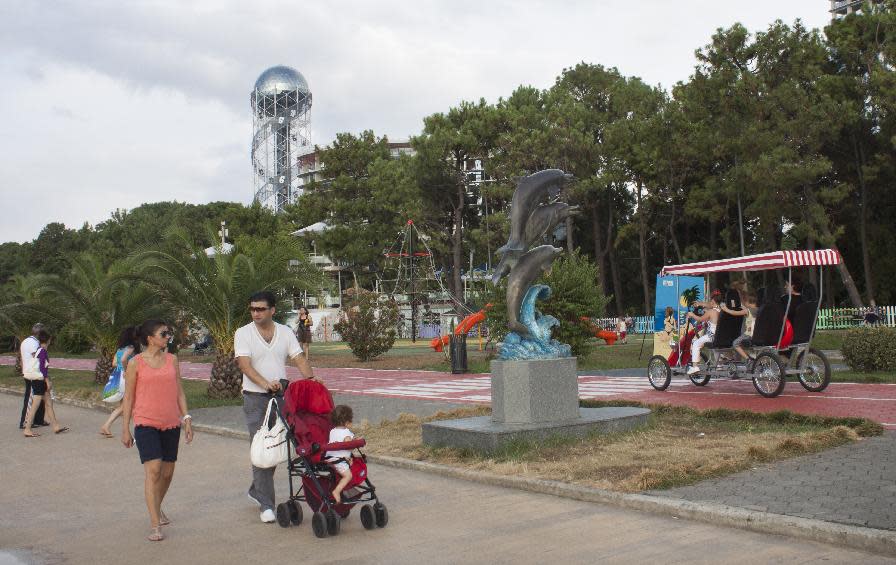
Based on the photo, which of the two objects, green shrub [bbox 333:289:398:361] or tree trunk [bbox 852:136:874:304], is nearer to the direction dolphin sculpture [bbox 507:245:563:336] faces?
the tree trunk

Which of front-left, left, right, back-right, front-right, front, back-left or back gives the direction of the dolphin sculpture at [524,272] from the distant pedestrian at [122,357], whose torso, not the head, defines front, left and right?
front-right

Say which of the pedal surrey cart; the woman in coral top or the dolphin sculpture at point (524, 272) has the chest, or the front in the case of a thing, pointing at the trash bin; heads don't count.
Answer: the pedal surrey cart

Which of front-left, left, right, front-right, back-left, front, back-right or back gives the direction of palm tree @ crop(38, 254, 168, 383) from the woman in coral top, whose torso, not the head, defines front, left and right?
back

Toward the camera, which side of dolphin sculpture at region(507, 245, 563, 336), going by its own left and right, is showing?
right

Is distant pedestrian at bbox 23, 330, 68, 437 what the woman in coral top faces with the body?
no

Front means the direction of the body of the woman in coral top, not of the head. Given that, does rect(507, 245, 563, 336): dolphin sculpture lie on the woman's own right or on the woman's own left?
on the woman's own left

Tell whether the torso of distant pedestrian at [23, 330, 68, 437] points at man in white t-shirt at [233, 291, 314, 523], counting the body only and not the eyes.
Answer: no

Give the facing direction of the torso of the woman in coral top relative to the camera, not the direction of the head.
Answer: toward the camera

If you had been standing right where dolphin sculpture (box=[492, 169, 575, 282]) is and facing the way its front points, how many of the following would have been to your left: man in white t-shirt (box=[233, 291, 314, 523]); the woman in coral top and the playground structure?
1

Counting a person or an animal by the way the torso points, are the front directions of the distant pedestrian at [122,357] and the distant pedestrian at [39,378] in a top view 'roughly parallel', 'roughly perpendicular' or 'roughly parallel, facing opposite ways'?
roughly parallel

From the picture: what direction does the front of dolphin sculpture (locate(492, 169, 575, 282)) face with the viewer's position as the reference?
facing to the right of the viewer

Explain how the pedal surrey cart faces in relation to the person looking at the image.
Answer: facing away from the viewer and to the left of the viewer

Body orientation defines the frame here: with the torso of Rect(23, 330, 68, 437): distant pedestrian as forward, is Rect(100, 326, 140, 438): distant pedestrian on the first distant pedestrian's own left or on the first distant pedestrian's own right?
on the first distant pedestrian's own right
